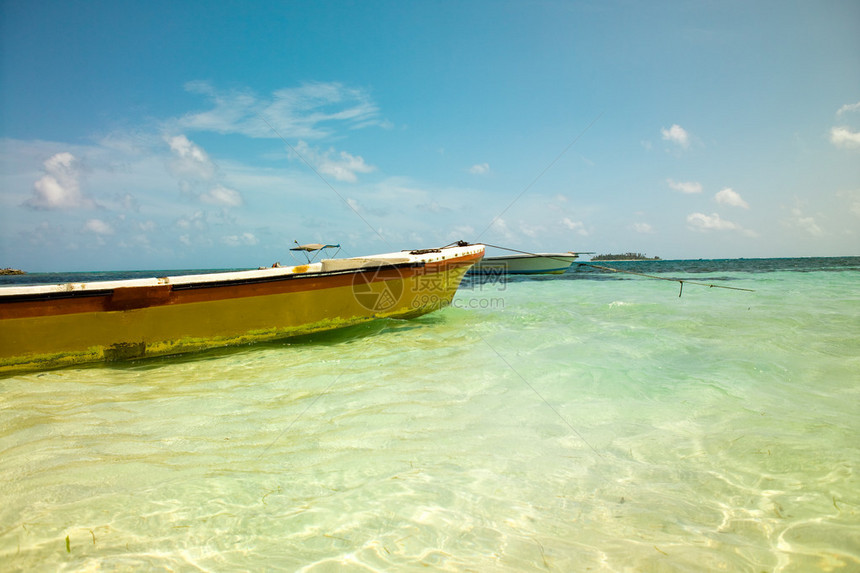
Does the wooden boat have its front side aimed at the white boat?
yes

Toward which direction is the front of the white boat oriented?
to the viewer's right

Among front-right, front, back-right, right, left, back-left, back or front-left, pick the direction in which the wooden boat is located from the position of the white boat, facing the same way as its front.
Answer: right

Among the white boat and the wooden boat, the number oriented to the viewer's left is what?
0

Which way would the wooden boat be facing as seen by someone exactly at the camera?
facing away from the viewer and to the right of the viewer
